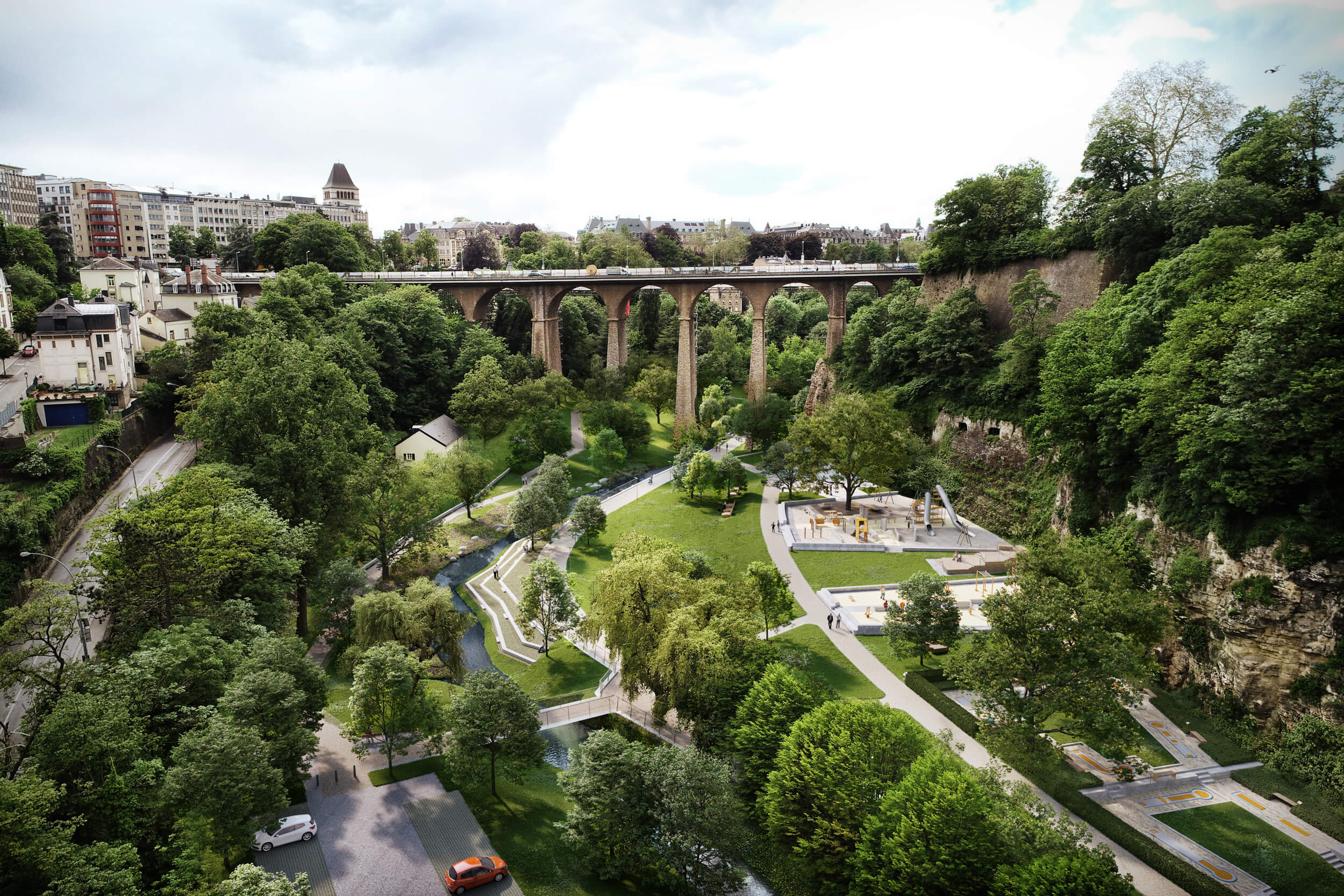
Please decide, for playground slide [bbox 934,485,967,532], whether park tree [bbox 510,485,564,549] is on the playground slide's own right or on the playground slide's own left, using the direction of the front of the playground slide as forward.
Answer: on the playground slide's own right

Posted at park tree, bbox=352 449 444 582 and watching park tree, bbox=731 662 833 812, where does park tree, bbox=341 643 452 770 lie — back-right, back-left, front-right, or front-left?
front-right

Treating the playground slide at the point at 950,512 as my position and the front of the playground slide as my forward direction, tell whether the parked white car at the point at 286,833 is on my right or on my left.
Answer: on my right

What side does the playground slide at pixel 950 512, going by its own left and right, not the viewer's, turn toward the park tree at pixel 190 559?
right

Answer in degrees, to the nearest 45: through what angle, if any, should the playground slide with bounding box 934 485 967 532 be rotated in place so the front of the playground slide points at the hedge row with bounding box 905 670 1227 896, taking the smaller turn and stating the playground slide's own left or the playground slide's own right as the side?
approximately 45° to the playground slide's own right

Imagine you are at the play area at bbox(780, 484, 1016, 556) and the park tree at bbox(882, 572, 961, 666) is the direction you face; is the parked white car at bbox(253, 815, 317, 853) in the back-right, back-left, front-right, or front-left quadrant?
front-right

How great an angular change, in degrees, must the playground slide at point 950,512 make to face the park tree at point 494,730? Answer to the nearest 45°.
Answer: approximately 90° to its right

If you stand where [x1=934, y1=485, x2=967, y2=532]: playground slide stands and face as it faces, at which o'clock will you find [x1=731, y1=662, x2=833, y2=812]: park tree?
The park tree is roughly at 2 o'clock from the playground slide.

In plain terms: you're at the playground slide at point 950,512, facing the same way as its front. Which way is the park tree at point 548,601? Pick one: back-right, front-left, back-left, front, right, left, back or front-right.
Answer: right

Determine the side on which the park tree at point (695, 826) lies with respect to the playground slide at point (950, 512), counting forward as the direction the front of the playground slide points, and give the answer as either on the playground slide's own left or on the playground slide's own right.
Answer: on the playground slide's own right

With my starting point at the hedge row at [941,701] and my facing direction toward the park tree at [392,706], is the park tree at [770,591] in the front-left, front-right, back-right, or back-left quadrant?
front-right

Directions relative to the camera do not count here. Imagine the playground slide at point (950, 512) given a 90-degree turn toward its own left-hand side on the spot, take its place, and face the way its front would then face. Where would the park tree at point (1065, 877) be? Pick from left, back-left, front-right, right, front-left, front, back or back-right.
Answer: back-right

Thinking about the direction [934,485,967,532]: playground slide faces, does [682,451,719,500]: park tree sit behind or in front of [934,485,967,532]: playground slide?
behind

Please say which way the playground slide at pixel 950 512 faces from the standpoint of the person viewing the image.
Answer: facing the viewer and to the right of the viewer

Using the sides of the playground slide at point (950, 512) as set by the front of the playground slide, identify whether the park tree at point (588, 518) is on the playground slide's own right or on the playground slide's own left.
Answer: on the playground slide's own right

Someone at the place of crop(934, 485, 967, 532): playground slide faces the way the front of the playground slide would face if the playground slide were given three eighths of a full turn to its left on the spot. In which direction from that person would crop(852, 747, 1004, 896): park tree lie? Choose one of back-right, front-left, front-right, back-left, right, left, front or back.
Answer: back
